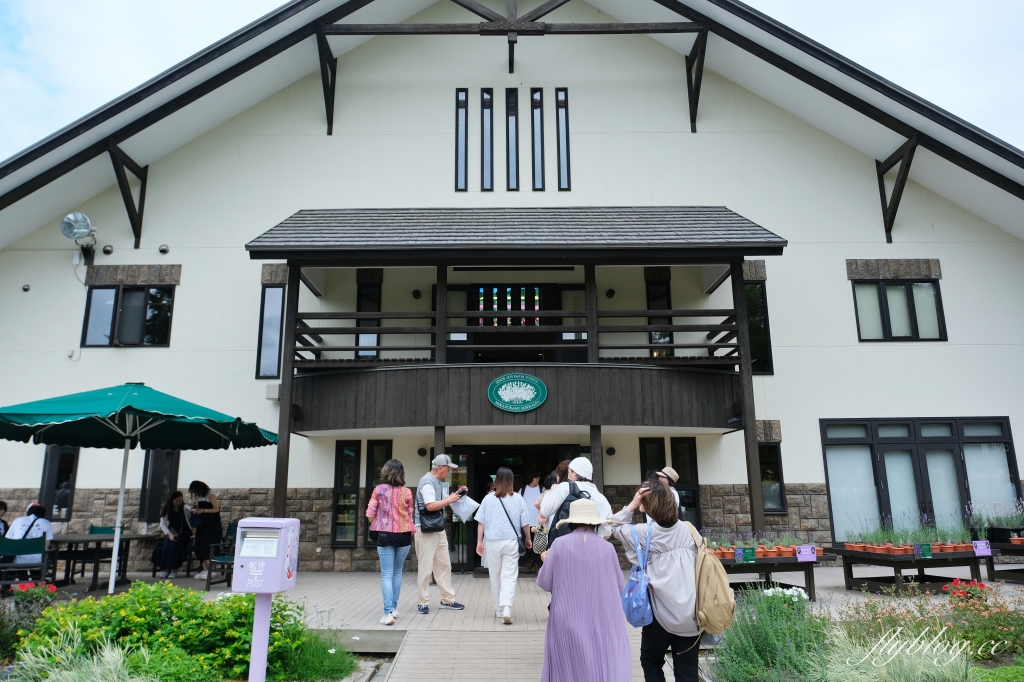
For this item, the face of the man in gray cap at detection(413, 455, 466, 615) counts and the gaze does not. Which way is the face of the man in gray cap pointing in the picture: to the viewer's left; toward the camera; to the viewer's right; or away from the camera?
to the viewer's right

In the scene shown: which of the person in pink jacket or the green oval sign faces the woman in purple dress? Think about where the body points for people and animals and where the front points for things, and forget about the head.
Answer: the green oval sign

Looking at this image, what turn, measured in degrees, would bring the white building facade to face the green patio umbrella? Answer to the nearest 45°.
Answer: approximately 45° to its right

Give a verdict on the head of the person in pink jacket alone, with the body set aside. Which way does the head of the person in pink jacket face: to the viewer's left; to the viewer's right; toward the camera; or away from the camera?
away from the camera

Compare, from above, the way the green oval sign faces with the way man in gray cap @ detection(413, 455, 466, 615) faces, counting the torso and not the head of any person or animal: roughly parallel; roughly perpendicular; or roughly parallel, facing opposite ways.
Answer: roughly perpendicular

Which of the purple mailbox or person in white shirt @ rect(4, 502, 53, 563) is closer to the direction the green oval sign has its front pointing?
the purple mailbox

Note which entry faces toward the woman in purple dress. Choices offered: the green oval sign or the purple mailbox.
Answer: the green oval sign

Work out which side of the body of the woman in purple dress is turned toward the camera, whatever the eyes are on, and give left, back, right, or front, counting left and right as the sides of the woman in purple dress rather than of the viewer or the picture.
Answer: back

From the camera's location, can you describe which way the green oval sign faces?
facing the viewer

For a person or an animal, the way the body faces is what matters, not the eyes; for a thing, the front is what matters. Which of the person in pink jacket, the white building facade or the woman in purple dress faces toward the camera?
the white building facade

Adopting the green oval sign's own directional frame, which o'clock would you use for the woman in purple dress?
The woman in purple dress is roughly at 12 o'clock from the green oval sign.

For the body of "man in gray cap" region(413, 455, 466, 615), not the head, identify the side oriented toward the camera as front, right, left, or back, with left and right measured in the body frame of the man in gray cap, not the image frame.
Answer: right

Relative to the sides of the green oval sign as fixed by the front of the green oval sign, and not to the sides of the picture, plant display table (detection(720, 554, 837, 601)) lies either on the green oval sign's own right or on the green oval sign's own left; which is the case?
on the green oval sign's own left

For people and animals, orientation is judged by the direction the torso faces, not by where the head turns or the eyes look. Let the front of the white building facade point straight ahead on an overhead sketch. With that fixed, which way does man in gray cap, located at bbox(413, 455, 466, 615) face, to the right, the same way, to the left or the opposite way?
to the left

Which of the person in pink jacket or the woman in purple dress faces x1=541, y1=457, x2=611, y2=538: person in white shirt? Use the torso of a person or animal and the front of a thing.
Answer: the woman in purple dress

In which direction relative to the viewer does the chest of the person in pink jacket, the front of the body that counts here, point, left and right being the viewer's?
facing away from the viewer

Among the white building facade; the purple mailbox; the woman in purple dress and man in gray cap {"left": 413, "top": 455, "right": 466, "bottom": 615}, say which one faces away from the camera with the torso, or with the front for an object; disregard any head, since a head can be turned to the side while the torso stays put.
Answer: the woman in purple dress

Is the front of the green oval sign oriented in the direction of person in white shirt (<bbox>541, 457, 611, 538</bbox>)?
yes

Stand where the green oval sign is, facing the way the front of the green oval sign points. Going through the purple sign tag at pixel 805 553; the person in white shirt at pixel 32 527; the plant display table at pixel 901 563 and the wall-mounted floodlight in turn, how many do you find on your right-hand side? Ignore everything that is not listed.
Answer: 2

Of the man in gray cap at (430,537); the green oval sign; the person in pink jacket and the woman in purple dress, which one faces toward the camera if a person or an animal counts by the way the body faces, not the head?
the green oval sign

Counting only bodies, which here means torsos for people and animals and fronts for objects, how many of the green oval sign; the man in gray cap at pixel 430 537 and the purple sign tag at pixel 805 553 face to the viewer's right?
1

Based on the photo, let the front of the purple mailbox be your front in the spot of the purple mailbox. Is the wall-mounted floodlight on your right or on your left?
on your right

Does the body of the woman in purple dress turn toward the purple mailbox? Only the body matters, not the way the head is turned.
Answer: no

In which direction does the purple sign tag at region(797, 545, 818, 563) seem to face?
toward the camera
